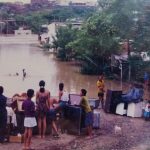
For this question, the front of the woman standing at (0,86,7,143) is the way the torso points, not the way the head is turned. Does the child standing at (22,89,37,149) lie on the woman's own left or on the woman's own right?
on the woman's own right

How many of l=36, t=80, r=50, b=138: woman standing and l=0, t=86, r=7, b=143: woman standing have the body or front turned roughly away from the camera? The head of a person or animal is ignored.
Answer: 2

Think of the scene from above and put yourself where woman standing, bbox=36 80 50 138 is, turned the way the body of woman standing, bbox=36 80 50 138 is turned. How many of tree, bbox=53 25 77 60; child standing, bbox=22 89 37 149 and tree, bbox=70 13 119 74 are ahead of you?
2

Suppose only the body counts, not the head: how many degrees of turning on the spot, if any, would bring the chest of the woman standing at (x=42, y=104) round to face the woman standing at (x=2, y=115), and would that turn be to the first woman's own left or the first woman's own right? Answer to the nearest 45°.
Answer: approximately 90° to the first woman's own left

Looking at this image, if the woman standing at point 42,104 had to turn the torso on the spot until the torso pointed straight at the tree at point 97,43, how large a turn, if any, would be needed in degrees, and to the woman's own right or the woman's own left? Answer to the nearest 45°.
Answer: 0° — they already face it

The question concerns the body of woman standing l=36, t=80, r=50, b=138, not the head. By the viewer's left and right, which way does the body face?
facing away from the viewer

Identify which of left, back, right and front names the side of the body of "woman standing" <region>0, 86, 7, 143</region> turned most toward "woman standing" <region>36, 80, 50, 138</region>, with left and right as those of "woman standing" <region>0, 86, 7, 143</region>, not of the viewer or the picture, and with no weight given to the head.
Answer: right

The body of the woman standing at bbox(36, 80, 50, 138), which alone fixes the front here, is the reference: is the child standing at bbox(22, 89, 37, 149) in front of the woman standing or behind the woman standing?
behind

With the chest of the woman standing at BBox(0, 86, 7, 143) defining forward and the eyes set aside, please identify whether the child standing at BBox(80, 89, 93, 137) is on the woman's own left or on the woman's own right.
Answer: on the woman's own right

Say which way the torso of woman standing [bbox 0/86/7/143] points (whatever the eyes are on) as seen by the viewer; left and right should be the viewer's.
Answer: facing away from the viewer
